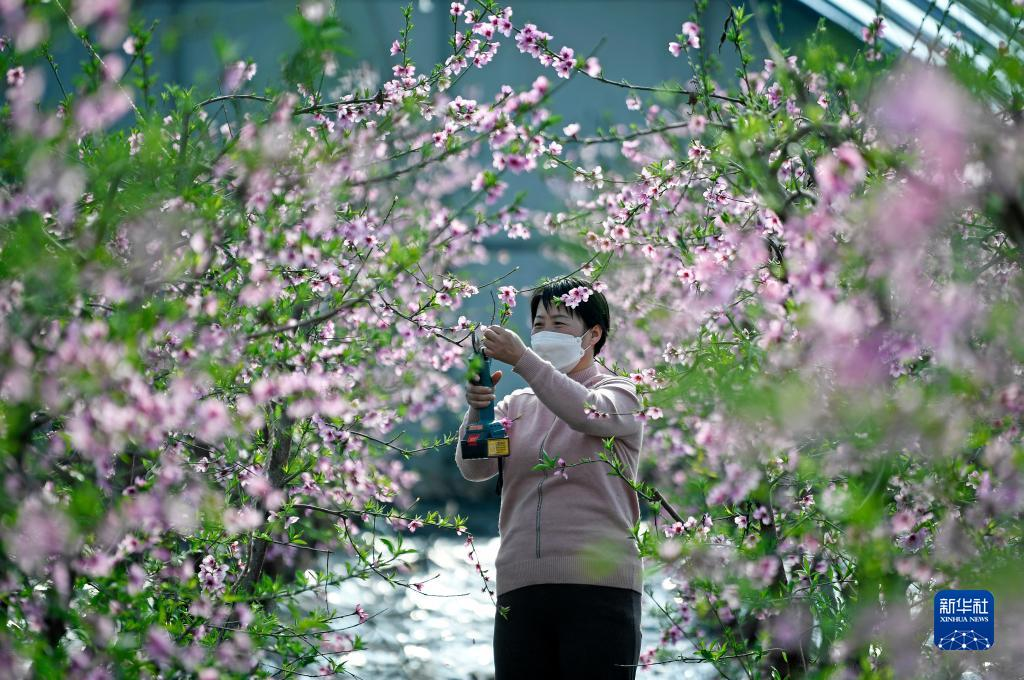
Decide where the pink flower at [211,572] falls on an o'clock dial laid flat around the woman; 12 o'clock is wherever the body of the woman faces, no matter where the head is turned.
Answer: The pink flower is roughly at 2 o'clock from the woman.

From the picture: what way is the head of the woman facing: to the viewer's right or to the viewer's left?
to the viewer's left

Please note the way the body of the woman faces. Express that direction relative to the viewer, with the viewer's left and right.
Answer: facing the viewer and to the left of the viewer
